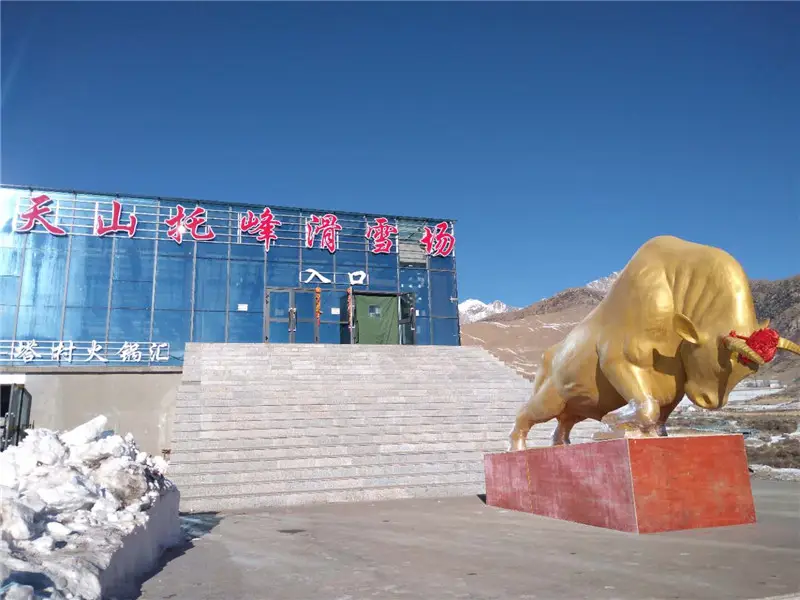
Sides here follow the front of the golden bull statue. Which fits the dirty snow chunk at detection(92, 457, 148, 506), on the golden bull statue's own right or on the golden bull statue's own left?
on the golden bull statue's own right

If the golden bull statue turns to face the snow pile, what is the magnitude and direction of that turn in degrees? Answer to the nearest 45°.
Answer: approximately 90° to its right

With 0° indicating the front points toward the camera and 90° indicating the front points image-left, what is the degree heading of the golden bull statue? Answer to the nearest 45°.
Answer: approximately 315°

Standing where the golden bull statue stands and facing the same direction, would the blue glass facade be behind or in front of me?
behind

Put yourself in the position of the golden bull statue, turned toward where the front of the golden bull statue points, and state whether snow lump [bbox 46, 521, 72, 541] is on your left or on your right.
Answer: on your right

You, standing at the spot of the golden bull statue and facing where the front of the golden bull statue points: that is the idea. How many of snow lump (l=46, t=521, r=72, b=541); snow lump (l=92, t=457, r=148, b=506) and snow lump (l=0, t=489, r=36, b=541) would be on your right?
3

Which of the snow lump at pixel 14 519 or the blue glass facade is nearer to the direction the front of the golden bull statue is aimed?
the snow lump
